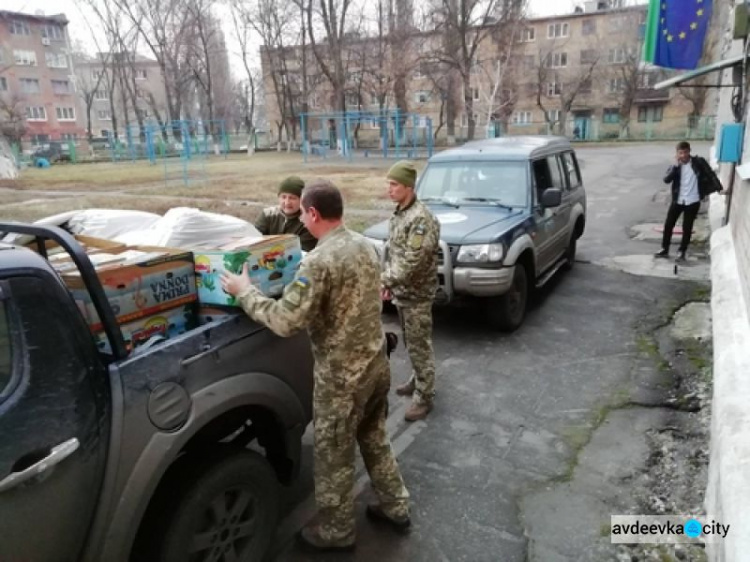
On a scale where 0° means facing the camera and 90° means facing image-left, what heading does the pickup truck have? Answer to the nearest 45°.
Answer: approximately 45°

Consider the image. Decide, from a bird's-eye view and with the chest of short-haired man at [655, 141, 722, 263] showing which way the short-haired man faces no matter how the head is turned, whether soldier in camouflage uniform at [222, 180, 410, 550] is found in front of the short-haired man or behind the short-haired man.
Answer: in front

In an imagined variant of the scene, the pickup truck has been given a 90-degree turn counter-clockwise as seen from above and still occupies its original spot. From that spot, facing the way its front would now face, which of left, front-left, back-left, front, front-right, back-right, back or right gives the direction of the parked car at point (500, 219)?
left

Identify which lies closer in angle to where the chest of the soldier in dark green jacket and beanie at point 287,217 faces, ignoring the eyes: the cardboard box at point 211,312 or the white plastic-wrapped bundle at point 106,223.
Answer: the cardboard box

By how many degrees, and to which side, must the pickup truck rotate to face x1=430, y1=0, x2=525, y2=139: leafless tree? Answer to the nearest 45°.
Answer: approximately 180°

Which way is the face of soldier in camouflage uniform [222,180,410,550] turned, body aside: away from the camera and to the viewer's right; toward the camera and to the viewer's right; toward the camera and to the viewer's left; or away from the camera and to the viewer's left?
away from the camera and to the viewer's left

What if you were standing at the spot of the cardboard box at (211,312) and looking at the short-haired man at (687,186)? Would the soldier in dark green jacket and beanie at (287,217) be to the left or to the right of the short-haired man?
left

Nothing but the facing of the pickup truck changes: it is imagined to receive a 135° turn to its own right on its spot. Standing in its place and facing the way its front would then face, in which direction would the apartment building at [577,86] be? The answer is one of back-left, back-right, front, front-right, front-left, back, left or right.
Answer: front-right

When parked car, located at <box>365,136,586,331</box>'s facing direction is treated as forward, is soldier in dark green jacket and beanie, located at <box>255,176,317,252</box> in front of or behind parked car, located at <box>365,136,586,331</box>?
in front

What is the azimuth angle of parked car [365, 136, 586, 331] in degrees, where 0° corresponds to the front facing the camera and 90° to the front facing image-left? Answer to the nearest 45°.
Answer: approximately 45°

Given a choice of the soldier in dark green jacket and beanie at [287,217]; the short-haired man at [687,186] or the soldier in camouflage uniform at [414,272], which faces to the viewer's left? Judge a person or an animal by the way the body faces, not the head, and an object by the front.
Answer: the soldier in camouflage uniform at [414,272]
